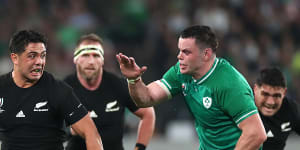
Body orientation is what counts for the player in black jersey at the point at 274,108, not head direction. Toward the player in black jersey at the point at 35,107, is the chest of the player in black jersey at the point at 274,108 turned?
yes

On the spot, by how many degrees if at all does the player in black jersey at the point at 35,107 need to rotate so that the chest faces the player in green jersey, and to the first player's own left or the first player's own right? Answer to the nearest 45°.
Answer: approximately 90° to the first player's own left

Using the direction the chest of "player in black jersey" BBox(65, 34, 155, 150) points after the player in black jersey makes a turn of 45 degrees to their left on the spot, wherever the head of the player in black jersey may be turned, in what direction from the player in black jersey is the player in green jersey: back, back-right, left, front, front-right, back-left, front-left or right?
front

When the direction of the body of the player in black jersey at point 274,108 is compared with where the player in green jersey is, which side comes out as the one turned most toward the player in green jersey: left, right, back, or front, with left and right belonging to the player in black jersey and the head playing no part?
front

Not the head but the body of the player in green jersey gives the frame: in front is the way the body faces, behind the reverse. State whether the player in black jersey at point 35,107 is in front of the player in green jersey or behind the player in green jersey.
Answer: in front

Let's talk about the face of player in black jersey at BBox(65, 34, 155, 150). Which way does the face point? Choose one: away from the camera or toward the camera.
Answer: toward the camera

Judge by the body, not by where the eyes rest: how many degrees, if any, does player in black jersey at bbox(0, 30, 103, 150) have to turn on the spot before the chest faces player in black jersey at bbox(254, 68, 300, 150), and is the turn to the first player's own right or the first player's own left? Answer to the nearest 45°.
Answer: approximately 90° to the first player's own left

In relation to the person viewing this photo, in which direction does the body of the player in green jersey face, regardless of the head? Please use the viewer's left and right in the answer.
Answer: facing the viewer and to the left of the viewer

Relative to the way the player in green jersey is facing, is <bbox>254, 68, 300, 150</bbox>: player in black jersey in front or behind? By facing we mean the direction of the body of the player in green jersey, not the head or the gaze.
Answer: behind

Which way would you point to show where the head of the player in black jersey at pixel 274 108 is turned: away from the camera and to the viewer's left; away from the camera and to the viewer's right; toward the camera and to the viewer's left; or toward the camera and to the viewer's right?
toward the camera and to the viewer's left

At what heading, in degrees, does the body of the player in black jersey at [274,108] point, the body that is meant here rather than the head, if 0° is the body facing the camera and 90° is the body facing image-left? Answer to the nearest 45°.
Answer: approximately 45°

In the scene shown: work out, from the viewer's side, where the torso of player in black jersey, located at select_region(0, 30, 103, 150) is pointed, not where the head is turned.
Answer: toward the camera

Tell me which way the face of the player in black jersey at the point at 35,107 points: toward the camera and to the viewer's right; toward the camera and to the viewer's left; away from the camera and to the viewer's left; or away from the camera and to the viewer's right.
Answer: toward the camera and to the viewer's right
